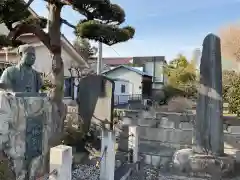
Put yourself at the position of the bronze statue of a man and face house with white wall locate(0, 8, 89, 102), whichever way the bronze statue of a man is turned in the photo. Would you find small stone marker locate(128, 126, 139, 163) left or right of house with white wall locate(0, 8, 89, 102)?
right

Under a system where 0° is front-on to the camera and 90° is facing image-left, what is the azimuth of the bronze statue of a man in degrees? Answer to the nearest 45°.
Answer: approximately 315°

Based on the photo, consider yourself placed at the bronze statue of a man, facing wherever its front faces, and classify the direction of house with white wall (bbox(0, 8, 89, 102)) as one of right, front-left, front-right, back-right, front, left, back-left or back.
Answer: back-left

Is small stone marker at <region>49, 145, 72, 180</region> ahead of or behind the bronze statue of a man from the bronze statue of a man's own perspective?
ahead

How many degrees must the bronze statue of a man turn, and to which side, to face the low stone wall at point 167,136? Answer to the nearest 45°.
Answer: approximately 90° to its left

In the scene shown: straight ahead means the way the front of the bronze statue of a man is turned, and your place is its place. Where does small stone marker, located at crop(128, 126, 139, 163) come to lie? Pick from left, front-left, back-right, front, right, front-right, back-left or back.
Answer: left
